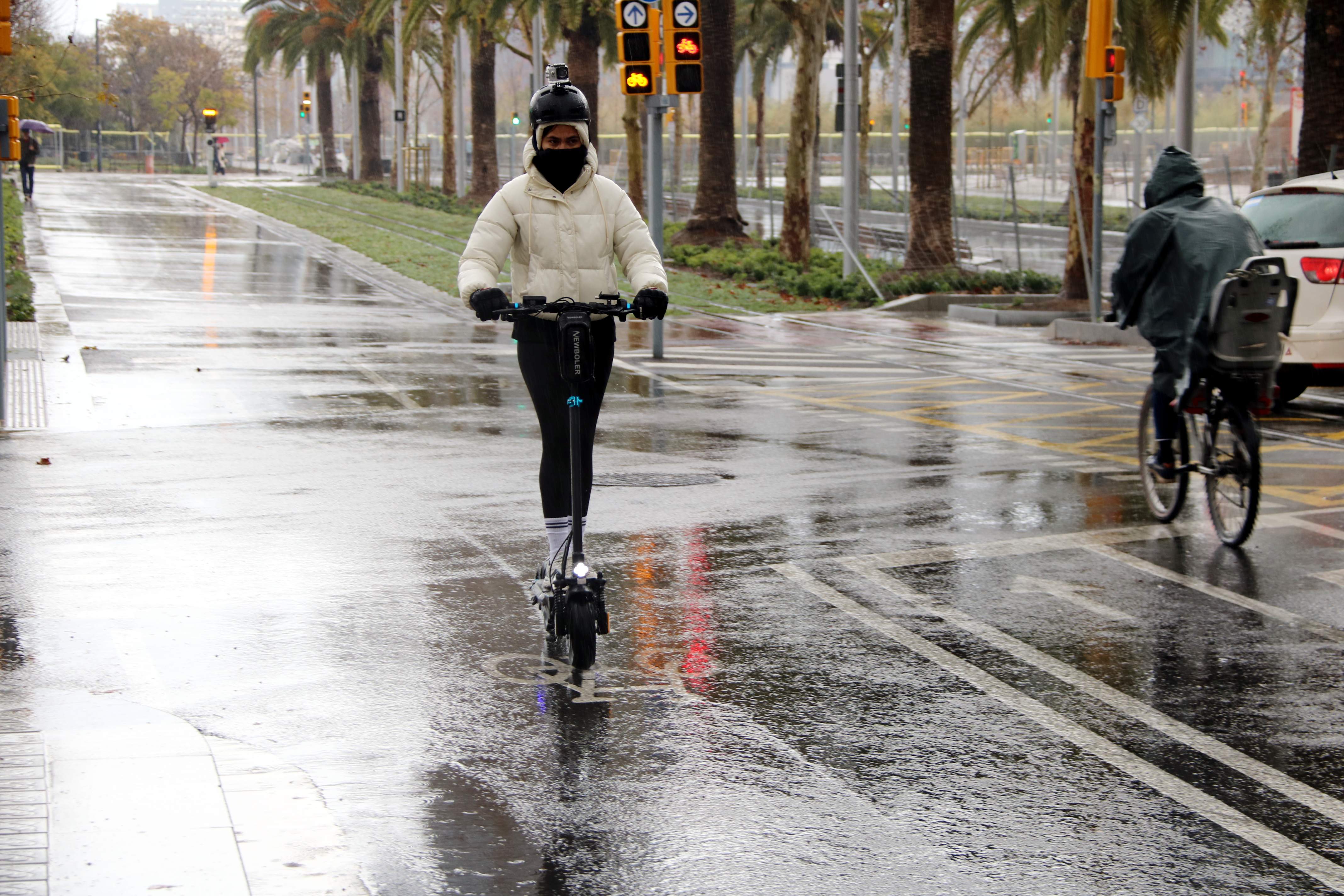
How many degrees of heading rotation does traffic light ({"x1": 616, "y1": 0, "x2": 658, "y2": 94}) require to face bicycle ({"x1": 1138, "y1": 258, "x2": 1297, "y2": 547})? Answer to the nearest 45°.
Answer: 0° — it already faces it

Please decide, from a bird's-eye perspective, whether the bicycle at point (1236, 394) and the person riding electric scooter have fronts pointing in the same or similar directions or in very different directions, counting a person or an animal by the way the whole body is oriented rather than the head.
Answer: very different directions

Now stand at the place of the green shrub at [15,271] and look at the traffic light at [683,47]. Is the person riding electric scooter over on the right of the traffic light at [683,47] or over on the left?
right

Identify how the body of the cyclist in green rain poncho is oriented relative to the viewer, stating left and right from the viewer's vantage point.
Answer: facing away from the viewer and to the left of the viewer

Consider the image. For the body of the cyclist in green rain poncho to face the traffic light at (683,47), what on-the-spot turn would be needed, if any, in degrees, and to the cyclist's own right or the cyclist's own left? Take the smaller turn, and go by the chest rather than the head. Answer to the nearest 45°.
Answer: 0° — they already face it

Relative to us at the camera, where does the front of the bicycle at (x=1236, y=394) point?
facing away from the viewer and to the left of the viewer
